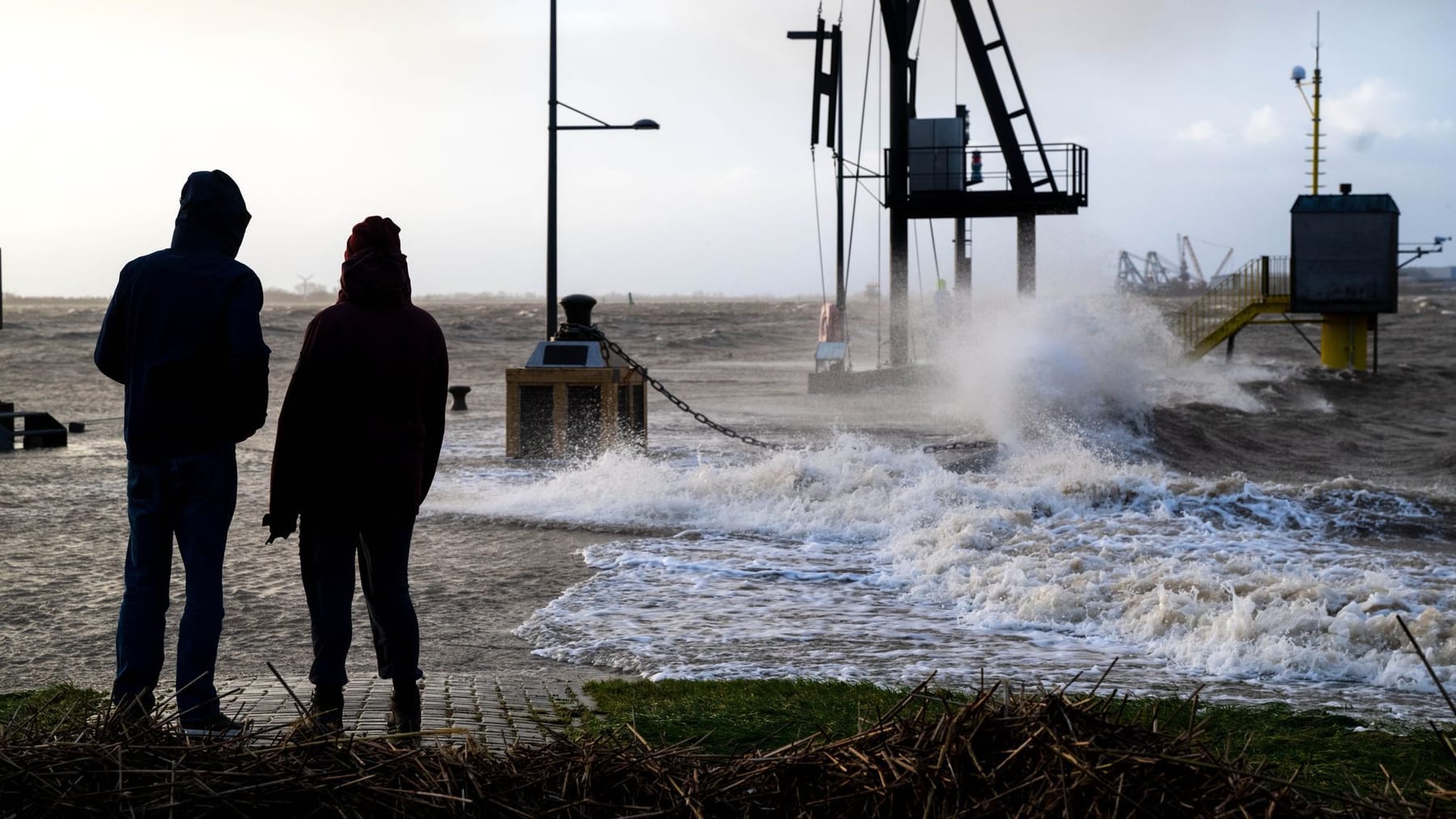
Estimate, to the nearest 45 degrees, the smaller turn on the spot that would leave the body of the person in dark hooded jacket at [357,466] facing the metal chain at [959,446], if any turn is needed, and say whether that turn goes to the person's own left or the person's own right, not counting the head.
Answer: approximately 45° to the person's own right

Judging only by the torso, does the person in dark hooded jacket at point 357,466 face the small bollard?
yes

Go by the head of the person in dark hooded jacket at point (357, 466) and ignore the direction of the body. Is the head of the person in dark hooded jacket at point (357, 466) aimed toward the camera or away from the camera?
away from the camera

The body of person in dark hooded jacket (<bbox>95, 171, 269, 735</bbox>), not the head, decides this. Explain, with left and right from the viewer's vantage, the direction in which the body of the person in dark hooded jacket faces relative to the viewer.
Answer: facing away from the viewer and to the right of the viewer

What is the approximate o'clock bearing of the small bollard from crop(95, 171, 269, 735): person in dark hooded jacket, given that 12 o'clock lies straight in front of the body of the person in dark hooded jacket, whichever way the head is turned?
The small bollard is roughly at 11 o'clock from the person in dark hooded jacket.

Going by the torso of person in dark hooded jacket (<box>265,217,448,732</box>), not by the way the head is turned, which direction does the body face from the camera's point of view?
away from the camera
